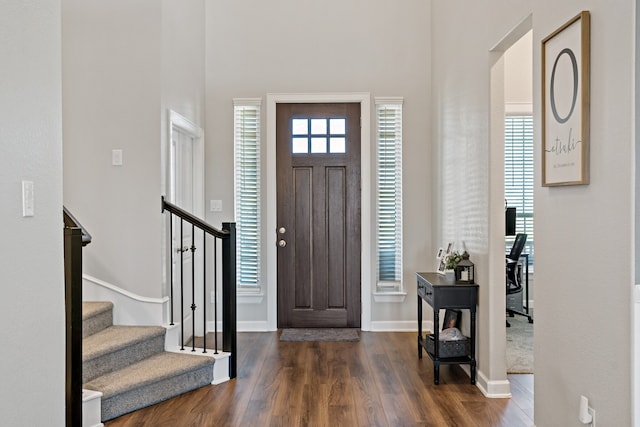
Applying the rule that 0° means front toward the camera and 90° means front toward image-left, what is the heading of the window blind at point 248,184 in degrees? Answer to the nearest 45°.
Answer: approximately 0°

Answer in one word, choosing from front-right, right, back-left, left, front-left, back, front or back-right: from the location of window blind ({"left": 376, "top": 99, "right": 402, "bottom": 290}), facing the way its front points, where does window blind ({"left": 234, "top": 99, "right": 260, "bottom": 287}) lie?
right

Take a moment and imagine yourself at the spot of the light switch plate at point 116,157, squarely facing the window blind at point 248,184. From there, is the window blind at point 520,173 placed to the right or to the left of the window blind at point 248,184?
right

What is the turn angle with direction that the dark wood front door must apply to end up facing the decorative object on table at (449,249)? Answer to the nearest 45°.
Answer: approximately 45° to its left

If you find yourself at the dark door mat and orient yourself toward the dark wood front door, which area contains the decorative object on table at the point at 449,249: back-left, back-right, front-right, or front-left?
back-right

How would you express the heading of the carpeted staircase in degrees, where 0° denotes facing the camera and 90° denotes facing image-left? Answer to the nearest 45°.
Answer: approximately 315°

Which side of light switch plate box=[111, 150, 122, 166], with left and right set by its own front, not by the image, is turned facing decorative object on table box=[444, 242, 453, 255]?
left

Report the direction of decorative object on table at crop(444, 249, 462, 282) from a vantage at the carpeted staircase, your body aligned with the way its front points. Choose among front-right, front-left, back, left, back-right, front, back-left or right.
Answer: front-left

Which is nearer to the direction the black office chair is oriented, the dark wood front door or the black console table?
the dark wood front door

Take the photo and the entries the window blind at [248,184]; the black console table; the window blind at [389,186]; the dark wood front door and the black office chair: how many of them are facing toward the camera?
3

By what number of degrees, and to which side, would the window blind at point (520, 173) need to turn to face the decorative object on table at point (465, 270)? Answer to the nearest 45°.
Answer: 0° — it already faces it

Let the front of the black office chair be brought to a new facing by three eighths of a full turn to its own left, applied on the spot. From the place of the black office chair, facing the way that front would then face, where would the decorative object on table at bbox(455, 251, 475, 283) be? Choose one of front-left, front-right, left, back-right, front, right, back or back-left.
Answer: front-right
